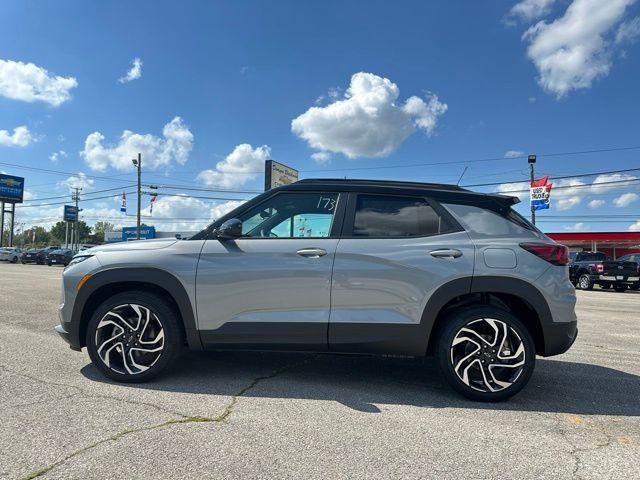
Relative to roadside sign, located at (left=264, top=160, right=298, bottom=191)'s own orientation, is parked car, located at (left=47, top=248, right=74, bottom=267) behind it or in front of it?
behind

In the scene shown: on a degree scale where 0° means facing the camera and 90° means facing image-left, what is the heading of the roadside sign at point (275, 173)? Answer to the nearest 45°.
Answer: approximately 315°

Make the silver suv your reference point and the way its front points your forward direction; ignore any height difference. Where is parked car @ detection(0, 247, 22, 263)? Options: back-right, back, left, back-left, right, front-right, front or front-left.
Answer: front-right

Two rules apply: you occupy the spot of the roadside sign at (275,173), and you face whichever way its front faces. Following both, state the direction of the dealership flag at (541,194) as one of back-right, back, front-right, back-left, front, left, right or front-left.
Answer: front-left

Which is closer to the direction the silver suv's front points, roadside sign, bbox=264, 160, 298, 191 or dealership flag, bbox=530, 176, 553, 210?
the roadside sign

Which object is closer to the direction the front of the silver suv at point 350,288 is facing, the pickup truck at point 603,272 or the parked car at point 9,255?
the parked car

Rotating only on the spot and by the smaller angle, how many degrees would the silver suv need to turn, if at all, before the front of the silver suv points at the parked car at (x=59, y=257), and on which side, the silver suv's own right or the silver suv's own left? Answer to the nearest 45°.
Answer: approximately 45° to the silver suv's own right

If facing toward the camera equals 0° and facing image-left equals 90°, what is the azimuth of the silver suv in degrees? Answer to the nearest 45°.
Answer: approximately 90°

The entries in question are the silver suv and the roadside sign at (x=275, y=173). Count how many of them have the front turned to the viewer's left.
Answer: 1

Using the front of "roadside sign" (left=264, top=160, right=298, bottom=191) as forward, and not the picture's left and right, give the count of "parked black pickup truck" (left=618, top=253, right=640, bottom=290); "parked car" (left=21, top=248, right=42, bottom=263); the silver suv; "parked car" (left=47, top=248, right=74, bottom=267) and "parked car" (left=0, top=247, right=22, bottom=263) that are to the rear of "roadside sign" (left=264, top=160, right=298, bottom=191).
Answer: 3

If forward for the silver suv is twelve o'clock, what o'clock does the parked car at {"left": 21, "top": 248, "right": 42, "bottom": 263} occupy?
The parked car is roughly at 2 o'clock from the silver suv.

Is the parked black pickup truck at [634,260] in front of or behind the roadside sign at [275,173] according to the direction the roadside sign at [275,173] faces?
in front
